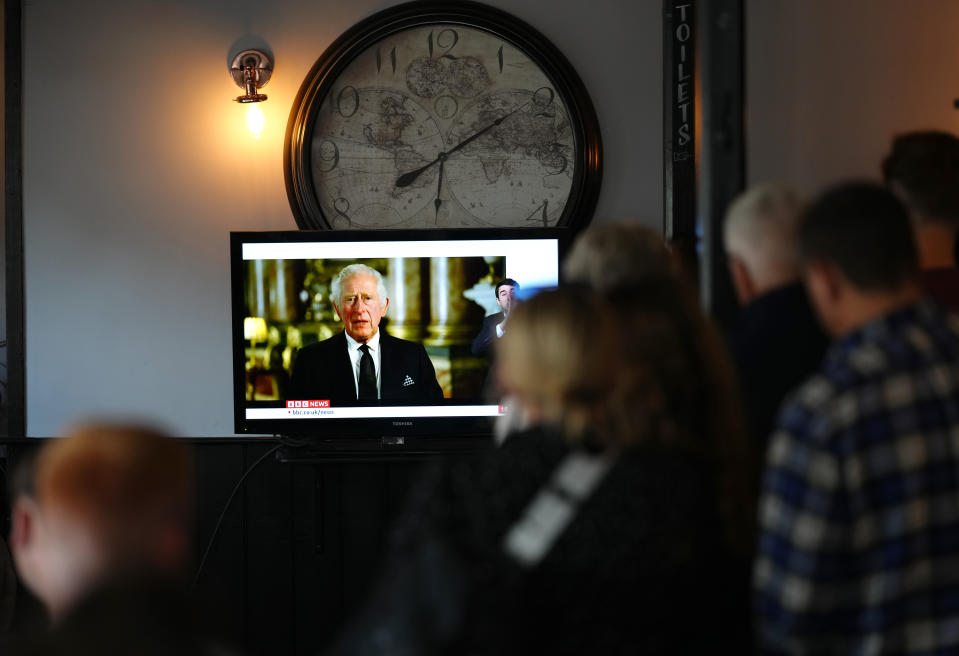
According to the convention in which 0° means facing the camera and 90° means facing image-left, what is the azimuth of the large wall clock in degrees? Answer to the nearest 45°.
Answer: approximately 0°

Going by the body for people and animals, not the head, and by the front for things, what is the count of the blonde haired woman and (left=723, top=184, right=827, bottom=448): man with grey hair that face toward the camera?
0

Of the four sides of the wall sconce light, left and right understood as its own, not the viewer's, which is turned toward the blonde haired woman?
front

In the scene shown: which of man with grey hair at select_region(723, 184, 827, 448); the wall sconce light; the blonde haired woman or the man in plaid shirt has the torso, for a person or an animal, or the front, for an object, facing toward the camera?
the wall sconce light

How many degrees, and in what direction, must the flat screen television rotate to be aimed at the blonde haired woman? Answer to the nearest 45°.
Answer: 0° — it already faces them

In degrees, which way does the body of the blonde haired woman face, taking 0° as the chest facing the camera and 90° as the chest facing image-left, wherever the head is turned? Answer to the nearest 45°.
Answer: approximately 135°

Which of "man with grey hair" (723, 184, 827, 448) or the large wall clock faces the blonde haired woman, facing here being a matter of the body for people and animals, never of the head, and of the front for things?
the large wall clock

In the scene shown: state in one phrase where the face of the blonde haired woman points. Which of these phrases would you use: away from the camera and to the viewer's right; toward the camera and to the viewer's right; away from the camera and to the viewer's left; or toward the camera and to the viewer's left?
away from the camera and to the viewer's left

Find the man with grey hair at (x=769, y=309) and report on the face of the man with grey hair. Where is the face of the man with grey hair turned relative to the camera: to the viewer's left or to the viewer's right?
to the viewer's left

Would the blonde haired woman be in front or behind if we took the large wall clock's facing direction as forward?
in front

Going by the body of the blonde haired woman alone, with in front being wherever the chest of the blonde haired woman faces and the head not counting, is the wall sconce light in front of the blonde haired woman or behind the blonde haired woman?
in front

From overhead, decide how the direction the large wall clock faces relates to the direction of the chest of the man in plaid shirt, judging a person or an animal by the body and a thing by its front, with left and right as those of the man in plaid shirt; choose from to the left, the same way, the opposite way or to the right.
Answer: the opposite way

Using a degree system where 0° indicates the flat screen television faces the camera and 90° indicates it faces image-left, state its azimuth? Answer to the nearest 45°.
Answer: approximately 0°

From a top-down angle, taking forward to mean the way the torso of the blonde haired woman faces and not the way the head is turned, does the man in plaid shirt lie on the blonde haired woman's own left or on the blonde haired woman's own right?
on the blonde haired woman's own right

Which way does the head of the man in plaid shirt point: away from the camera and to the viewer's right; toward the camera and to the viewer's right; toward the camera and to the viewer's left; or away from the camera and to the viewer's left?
away from the camera and to the viewer's left

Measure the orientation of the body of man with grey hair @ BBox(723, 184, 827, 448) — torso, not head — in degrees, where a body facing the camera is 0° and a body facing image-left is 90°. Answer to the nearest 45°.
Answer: approximately 135°
